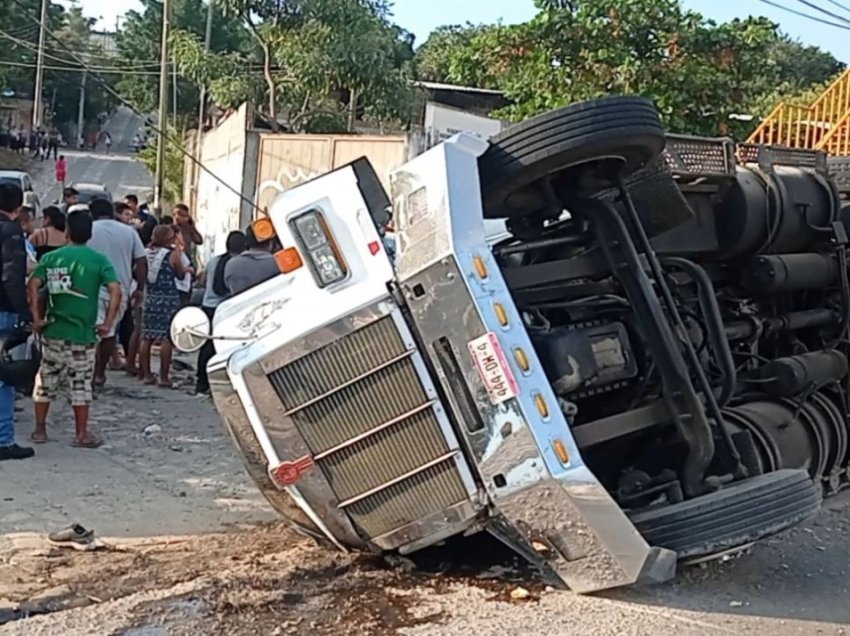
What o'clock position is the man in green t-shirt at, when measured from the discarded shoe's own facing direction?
The man in green t-shirt is roughly at 3 o'clock from the discarded shoe.

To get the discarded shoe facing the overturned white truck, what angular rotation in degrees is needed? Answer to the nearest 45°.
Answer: approximately 135° to its left

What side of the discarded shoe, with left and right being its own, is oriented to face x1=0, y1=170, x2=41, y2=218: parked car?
right

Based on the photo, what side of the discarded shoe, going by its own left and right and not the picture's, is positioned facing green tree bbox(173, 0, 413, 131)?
right

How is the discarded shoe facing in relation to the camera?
to the viewer's left

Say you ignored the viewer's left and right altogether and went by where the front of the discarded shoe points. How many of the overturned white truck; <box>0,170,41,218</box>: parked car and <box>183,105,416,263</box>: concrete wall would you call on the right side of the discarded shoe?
2

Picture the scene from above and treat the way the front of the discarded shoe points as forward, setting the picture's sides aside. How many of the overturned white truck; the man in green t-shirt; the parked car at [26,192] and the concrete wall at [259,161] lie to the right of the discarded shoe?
3

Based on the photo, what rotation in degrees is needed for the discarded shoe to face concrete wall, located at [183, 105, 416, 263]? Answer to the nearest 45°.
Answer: approximately 90° to its right
